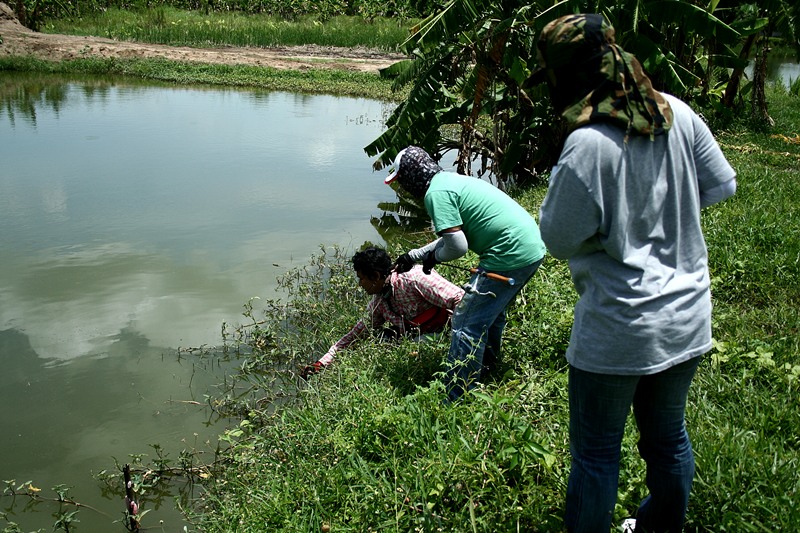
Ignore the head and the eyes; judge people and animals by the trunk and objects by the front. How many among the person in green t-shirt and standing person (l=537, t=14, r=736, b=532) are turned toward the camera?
0

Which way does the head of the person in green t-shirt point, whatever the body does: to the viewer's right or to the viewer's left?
to the viewer's left

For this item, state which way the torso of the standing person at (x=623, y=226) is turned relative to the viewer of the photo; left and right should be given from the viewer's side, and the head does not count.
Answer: facing away from the viewer and to the left of the viewer

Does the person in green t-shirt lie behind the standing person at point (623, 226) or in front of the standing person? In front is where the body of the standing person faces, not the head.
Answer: in front

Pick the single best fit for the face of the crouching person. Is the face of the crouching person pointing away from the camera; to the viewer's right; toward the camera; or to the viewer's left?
to the viewer's left

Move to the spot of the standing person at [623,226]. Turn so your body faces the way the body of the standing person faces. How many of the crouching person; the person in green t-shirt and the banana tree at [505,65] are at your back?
0

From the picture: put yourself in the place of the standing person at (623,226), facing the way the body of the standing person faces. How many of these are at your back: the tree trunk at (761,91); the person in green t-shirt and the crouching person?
0

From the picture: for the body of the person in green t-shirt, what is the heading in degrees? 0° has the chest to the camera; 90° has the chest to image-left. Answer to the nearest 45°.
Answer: approximately 90°

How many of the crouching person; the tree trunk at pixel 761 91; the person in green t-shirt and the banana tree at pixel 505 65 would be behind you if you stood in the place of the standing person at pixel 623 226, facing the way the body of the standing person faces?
0

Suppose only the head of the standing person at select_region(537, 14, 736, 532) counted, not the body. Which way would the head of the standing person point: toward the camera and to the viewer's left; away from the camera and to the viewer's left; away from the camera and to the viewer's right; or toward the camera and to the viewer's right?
away from the camera and to the viewer's left

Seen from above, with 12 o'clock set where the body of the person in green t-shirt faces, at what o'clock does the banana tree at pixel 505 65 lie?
The banana tree is roughly at 3 o'clock from the person in green t-shirt.

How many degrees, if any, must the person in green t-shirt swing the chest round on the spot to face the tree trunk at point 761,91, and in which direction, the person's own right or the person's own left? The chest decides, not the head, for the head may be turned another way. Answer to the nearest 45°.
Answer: approximately 135° to the person's own right

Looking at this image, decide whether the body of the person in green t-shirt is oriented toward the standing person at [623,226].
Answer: no

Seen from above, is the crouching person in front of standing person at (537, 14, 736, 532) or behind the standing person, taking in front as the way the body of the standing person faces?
in front
